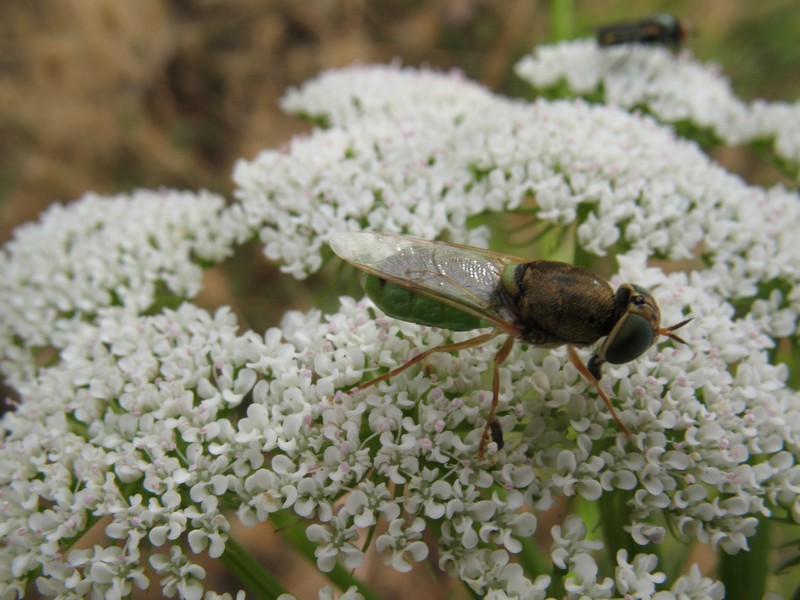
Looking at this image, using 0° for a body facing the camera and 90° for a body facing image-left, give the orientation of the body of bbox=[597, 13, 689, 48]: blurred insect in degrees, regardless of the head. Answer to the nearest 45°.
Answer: approximately 270°

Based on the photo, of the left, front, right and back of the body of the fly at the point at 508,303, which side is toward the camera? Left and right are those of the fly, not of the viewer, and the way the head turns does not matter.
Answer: right
